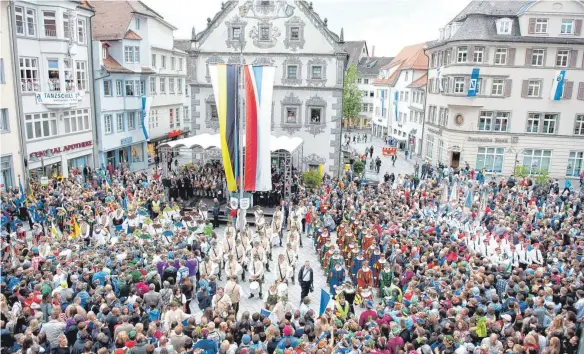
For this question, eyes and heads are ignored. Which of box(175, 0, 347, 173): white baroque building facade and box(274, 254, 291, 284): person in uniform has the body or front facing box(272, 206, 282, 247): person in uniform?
the white baroque building facade

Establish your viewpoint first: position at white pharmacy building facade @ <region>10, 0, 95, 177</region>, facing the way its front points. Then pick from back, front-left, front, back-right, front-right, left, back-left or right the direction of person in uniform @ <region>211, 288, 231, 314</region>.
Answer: front-right

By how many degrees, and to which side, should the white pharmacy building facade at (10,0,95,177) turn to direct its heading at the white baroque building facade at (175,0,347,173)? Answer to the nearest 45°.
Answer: approximately 45° to its left

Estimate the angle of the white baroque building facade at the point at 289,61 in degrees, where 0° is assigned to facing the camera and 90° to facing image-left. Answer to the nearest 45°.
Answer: approximately 0°

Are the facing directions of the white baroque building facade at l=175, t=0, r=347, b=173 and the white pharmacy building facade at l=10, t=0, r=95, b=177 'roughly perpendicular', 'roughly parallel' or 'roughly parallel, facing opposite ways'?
roughly perpendicular

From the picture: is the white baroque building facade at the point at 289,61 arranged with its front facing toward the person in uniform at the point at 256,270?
yes

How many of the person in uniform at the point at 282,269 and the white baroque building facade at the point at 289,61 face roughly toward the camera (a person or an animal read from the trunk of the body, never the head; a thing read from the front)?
2

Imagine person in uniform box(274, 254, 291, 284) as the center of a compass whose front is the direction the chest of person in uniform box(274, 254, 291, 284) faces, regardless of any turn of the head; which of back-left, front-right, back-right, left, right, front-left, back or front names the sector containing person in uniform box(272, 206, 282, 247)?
back

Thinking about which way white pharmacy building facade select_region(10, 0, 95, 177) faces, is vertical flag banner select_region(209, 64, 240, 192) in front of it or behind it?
in front

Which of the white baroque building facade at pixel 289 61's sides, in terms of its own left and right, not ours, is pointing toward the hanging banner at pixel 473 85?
left

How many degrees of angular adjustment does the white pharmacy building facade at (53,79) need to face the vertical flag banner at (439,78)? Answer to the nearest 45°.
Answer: approximately 45° to its left

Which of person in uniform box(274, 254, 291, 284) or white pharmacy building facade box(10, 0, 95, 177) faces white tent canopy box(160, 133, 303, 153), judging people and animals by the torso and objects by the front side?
the white pharmacy building facade

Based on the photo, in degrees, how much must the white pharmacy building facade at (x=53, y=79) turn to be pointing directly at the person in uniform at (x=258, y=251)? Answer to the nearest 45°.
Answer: approximately 45° to its right

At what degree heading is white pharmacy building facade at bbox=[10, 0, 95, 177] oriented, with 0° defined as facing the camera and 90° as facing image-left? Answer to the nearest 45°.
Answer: approximately 315°

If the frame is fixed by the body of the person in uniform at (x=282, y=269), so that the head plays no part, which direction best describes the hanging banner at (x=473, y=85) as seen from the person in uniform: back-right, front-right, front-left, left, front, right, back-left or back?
back-left

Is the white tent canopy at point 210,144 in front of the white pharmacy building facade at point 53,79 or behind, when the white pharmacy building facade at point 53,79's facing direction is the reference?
in front
